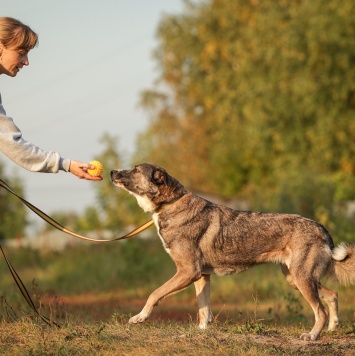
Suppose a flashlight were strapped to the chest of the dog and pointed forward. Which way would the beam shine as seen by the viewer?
to the viewer's left

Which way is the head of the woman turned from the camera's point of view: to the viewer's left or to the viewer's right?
to the viewer's right

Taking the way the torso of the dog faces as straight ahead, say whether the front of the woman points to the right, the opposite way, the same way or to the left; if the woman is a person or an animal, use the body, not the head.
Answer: the opposite way

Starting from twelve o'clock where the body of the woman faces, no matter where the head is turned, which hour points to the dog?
The dog is roughly at 11 o'clock from the woman.

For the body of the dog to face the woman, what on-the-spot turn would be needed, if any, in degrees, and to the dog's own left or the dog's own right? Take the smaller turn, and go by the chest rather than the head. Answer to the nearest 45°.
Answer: approximately 45° to the dog's own left

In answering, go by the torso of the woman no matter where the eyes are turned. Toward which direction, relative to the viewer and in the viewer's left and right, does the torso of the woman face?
facing to the right of the viewer

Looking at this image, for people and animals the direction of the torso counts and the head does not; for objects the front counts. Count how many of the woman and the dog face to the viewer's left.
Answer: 1
